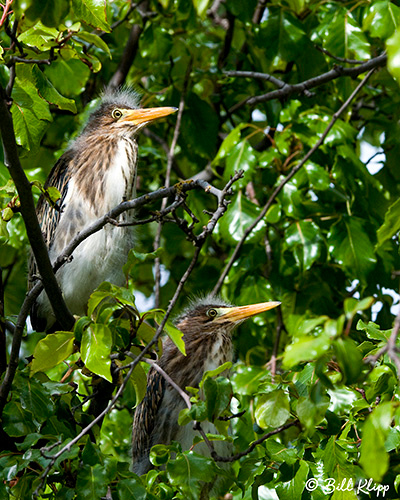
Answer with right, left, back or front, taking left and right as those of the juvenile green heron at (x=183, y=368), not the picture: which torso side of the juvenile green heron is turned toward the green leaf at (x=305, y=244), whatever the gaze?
left

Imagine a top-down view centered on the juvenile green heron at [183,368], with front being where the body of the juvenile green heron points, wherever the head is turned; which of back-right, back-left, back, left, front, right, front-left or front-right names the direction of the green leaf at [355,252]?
front

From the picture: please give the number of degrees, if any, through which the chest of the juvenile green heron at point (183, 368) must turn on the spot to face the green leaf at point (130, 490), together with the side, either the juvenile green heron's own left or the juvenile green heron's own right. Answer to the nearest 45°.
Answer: approximately 90° to the juvenile green heron's own right

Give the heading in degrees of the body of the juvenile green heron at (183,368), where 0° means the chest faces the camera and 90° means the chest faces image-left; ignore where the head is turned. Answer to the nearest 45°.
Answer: approximately 270°

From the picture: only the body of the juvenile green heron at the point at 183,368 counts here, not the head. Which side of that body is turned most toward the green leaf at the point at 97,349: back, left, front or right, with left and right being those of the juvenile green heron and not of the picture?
right
